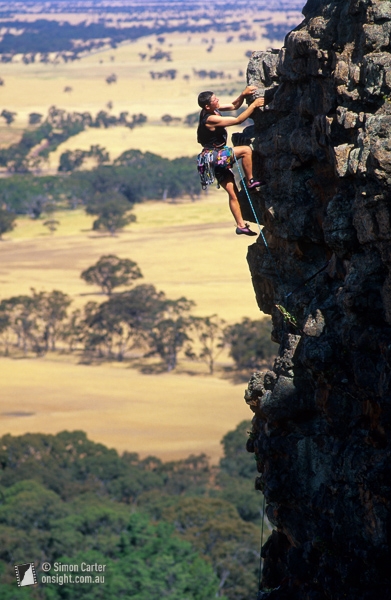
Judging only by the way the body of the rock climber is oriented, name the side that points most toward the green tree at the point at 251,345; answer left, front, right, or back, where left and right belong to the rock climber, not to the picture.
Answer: left

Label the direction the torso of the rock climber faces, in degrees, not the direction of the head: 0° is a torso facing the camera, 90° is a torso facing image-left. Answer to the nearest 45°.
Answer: approximately 270°

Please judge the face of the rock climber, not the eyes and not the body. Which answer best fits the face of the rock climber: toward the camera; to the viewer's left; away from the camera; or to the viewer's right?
to the viewer's right

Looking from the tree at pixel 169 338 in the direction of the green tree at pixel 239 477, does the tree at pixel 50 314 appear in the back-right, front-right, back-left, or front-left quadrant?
back-right

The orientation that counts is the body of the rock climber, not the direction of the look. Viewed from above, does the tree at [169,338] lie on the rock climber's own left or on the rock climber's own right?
on the rock climber's own left

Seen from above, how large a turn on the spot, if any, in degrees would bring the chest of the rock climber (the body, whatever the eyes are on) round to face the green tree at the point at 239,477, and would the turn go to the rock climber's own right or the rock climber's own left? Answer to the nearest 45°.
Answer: approximately 90° to the rock climber's own left

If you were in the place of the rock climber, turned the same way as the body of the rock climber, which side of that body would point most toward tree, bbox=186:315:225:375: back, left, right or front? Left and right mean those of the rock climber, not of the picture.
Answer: left

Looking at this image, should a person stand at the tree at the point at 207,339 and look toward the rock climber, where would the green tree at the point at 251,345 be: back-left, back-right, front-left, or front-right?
front-left

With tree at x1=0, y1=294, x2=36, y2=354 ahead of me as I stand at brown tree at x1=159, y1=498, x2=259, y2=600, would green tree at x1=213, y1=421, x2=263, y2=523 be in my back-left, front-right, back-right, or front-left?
front-right
